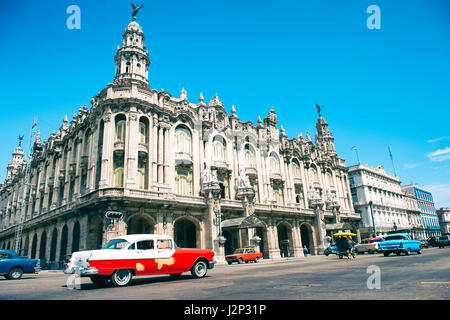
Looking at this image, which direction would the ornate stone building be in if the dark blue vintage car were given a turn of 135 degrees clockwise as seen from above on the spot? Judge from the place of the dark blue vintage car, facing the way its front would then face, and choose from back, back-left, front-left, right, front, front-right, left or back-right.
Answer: front

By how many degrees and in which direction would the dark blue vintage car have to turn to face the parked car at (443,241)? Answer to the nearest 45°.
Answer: approximately 180°

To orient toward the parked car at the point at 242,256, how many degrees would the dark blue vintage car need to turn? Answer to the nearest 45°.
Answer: approximately 180°

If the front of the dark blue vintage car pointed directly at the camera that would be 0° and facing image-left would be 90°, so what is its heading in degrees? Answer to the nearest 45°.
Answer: approximately 90°

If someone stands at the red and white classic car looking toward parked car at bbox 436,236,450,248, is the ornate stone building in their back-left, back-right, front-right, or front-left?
front-left

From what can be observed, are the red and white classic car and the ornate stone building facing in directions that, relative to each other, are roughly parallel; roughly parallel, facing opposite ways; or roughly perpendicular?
roughly perpendicular

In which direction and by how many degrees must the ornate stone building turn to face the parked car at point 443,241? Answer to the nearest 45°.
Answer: approximately 45° to its left
